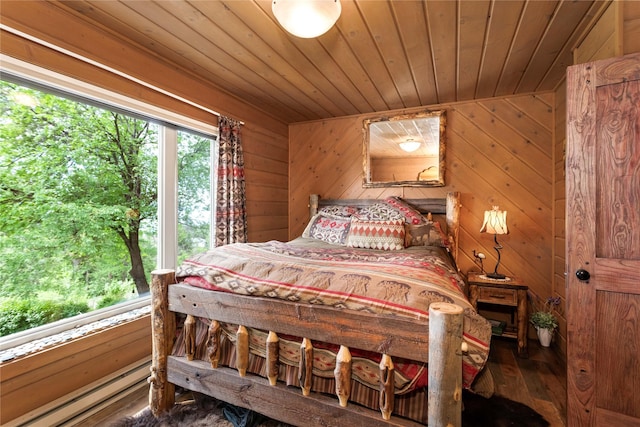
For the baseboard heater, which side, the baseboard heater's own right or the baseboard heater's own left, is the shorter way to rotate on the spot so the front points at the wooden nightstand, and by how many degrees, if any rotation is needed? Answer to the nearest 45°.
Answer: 0° — it already faces it

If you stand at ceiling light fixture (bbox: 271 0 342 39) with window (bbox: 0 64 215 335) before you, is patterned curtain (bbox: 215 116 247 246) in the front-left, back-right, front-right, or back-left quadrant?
front-right

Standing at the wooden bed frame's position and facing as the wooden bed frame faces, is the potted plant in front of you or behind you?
behind

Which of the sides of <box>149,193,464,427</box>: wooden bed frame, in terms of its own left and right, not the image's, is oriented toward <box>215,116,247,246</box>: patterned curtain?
right

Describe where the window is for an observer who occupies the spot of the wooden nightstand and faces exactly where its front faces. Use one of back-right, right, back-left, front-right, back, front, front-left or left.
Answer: front-right

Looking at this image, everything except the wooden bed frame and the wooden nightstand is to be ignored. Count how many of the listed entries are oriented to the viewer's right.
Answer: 0

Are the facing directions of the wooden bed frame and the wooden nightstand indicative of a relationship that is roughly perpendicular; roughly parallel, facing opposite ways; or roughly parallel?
roughly parallel

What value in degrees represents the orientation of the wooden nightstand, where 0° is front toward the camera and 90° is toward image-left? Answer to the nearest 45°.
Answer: approximately 0°

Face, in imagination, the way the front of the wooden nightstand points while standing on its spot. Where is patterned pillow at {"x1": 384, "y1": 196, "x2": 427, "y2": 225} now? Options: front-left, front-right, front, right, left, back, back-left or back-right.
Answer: right

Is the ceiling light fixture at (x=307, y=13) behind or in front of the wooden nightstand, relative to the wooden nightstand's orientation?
in front

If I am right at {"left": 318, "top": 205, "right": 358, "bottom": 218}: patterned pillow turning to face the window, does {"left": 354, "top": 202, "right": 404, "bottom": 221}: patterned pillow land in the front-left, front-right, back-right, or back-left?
back-left

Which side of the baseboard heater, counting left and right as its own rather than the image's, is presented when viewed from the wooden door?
front

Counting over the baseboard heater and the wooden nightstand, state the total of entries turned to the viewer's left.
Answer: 0

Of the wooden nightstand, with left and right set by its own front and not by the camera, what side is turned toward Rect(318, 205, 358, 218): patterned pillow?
right

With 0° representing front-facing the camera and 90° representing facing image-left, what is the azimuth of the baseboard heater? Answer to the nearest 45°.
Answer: approximately 315°
